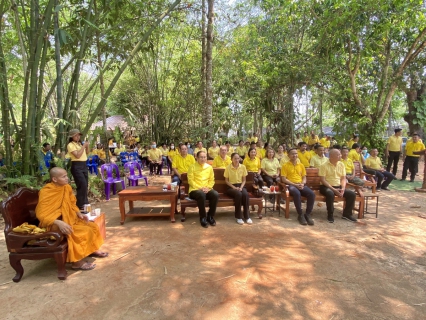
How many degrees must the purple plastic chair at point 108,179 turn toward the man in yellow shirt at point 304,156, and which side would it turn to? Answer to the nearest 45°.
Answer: approximately 45° to its left

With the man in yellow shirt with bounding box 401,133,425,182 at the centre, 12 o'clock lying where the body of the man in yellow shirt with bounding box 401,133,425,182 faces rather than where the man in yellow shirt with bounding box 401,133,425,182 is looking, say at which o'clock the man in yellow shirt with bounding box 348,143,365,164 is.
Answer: the man in yellow shirt with bounding box 348,143,365,164 is roughly at 1 o'clock from the man in yellow shirt with bounding box 401,133,425,182.

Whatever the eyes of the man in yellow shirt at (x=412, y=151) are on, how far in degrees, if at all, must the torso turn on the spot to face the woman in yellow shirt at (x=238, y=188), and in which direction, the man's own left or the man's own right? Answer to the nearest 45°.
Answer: approximately 45° to the man's own right

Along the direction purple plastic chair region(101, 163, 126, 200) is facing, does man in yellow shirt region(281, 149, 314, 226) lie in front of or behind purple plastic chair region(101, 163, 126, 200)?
in front

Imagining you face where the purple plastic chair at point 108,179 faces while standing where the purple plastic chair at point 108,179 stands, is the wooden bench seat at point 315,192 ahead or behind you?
ahead

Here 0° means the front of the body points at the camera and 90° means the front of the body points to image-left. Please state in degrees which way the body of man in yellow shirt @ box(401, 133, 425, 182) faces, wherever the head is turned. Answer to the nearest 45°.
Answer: approximately 0°

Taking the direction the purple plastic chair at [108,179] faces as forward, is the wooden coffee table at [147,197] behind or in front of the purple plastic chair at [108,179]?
in front

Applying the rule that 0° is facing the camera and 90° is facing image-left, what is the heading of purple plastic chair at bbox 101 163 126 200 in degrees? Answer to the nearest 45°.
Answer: approximately 315°

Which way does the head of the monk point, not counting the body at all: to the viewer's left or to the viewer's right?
to the viewer's right

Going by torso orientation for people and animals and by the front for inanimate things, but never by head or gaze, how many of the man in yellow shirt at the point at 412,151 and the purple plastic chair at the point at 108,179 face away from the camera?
0
